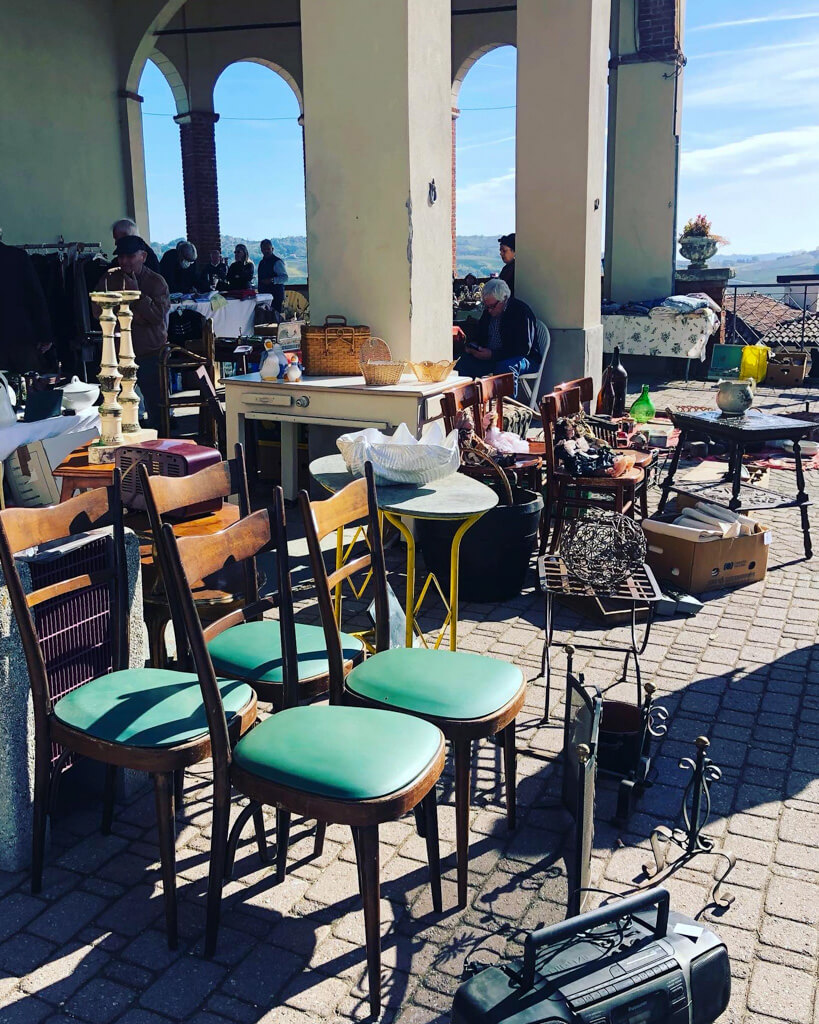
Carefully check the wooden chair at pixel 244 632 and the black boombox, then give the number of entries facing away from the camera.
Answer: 0

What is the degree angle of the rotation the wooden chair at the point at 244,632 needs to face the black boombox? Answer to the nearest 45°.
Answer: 0° — it already faces it

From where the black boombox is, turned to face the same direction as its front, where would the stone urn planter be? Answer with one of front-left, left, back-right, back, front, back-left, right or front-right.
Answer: back-left

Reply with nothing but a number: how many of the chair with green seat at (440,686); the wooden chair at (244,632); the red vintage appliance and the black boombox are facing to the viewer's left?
0

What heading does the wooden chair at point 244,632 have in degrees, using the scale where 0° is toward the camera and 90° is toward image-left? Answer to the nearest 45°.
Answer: approximately 315°

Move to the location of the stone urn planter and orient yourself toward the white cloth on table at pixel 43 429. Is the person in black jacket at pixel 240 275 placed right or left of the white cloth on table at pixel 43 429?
right

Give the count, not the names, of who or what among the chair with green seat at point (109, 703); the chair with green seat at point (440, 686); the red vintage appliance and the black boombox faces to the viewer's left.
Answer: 0

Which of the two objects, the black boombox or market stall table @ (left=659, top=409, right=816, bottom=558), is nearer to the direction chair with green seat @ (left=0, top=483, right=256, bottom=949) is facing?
the black boombox

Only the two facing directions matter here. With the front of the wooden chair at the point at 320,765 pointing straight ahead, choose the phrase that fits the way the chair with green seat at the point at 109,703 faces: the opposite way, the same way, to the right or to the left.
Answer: the same way

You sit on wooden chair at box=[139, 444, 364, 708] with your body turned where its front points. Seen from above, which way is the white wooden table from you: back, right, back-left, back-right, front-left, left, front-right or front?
back-left

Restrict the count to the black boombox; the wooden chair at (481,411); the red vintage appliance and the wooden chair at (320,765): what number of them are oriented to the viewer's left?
0

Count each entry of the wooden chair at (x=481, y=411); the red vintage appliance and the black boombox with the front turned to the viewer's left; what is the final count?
0

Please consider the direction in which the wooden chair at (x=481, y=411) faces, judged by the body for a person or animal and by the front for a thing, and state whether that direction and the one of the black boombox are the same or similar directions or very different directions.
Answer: same or similar directions

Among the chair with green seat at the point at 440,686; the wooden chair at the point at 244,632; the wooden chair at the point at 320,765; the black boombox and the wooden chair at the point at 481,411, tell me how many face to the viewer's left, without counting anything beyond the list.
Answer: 0

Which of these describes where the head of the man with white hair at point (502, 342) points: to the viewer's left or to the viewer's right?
to the viewer's left

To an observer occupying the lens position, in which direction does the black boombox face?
facing the viewer and to the right of the viewer

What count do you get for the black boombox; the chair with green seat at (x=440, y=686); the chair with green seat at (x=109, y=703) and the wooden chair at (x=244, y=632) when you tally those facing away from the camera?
0
